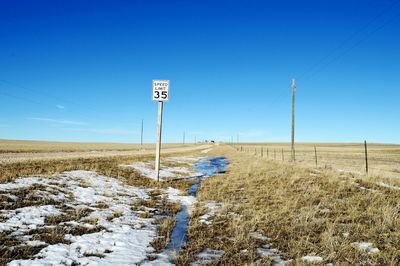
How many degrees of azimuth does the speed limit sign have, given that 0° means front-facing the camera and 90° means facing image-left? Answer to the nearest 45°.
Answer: approximately 0°
